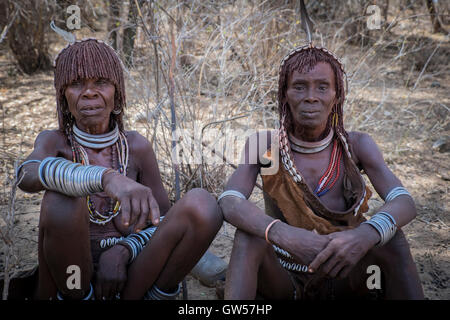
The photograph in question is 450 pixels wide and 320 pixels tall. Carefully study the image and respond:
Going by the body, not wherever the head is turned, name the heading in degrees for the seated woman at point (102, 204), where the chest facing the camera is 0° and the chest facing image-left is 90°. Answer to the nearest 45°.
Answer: approximately 0°

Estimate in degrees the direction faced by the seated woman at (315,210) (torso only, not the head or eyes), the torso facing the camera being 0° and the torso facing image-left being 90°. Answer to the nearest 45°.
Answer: approximately 0°

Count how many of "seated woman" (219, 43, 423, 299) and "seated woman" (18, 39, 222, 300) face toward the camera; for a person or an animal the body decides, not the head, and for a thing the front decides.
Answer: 2

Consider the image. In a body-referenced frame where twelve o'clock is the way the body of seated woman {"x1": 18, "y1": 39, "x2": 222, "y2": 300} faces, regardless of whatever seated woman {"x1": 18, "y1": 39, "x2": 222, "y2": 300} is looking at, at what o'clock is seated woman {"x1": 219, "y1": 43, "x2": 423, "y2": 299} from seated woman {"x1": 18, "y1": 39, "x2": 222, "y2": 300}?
seated woman {"x1": 219, "y1": 43, "x2": 423, "y2": 299} is roughly at 9 o'clock from seated woman {"x1": 18, "y1": 39, "x2": 222, "y2": 300}.

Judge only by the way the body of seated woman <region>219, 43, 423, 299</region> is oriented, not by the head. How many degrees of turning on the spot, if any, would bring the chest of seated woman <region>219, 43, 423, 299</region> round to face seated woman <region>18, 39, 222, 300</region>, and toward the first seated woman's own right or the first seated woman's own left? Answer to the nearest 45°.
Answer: approximately 90° to the first seated woman's own right
